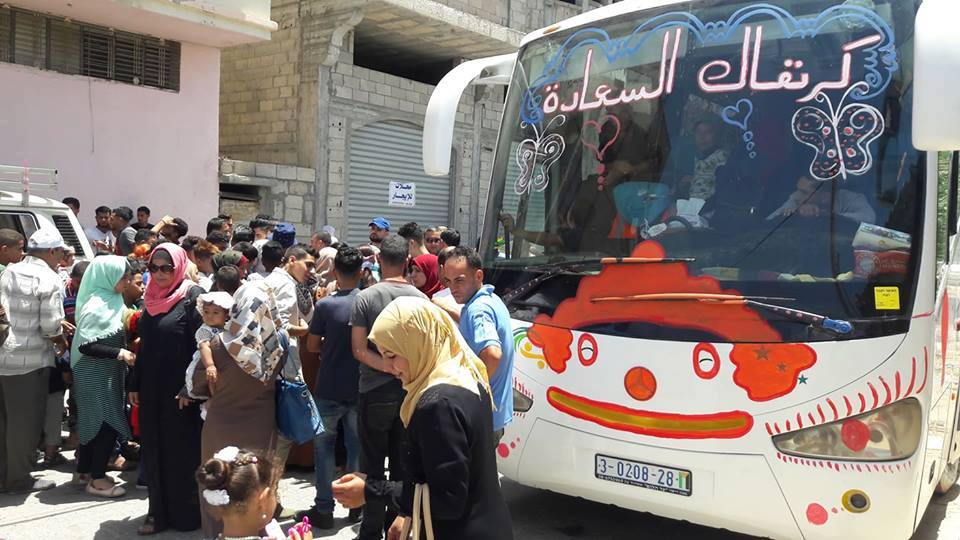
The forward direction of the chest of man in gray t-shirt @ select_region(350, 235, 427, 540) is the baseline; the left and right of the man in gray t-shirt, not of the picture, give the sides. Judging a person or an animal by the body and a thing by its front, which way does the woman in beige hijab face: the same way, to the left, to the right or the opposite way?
to the left

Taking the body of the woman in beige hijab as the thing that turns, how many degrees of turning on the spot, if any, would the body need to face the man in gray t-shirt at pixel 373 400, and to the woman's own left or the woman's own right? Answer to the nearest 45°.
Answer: approximately 90° to the woman's own right

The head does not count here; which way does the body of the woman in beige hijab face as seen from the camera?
to the viewer's left

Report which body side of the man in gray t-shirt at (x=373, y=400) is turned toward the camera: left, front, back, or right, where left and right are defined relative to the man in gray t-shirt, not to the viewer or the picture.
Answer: back

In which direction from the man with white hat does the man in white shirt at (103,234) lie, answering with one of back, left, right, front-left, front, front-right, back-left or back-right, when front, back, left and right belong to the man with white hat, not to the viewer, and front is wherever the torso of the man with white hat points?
front-left
